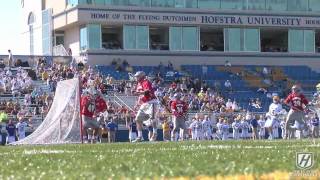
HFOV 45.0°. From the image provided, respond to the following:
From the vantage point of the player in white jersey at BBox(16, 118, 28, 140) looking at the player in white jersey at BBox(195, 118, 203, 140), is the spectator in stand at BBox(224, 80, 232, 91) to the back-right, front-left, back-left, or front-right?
front-left

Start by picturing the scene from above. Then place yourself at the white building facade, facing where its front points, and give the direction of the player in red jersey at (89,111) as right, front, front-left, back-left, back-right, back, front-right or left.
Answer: front

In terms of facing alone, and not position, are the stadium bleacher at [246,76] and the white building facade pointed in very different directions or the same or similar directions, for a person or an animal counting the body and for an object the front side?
same or similar directions

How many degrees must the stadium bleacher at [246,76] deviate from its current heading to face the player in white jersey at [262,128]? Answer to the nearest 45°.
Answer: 0° — it already faces them

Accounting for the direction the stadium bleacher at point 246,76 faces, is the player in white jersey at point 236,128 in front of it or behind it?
in front

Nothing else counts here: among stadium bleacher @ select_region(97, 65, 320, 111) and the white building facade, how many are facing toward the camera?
2

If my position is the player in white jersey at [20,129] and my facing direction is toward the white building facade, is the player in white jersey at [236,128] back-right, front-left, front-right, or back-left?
front-right

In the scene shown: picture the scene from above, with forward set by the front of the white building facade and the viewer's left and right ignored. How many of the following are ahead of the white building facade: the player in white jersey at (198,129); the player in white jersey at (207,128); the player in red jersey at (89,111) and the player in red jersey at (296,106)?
4

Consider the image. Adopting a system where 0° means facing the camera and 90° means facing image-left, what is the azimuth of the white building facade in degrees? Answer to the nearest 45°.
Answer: approximately 0°

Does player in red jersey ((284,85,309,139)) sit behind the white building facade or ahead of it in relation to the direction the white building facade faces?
ahead

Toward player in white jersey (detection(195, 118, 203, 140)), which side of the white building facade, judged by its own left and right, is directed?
front

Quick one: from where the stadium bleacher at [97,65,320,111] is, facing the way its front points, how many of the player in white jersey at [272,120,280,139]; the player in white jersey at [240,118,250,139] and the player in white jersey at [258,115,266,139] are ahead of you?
3

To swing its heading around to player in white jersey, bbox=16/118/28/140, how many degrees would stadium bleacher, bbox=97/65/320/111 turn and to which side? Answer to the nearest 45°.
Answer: approximately 45° to its right

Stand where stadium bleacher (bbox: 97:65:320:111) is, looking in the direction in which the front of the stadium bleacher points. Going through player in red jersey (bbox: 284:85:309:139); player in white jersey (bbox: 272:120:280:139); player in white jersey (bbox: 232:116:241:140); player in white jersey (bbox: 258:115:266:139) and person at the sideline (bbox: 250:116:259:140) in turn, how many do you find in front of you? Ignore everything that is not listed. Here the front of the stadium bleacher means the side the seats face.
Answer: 5

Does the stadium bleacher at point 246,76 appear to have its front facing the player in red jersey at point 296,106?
yes

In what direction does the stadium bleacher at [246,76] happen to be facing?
toward the camera
